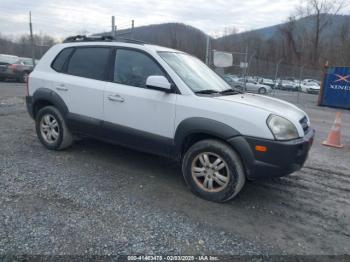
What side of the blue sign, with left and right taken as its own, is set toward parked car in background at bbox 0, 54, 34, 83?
right

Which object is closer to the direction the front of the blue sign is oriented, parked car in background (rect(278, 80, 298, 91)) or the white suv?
the white suv

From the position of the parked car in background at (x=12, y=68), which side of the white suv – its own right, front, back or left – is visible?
back

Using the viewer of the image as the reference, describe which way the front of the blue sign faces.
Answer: facing the viewer

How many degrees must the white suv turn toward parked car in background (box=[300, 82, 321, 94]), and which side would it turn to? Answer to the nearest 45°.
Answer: approximately 90° to its left

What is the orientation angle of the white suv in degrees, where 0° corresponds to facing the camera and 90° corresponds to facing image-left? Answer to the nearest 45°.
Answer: approximately 315°

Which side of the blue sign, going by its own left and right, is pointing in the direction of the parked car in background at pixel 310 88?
back

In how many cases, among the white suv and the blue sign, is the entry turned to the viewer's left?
0

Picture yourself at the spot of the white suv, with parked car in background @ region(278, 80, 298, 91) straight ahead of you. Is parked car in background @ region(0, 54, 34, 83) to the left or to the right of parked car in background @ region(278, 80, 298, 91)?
left

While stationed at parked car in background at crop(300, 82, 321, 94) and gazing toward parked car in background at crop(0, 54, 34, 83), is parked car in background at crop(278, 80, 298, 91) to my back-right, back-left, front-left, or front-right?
front-right

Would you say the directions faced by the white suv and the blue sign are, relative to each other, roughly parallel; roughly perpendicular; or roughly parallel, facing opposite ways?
roughly perpendicular

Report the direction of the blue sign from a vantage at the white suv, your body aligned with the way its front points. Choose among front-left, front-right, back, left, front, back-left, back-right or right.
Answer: left

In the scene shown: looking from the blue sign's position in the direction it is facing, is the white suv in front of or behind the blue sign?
in front
